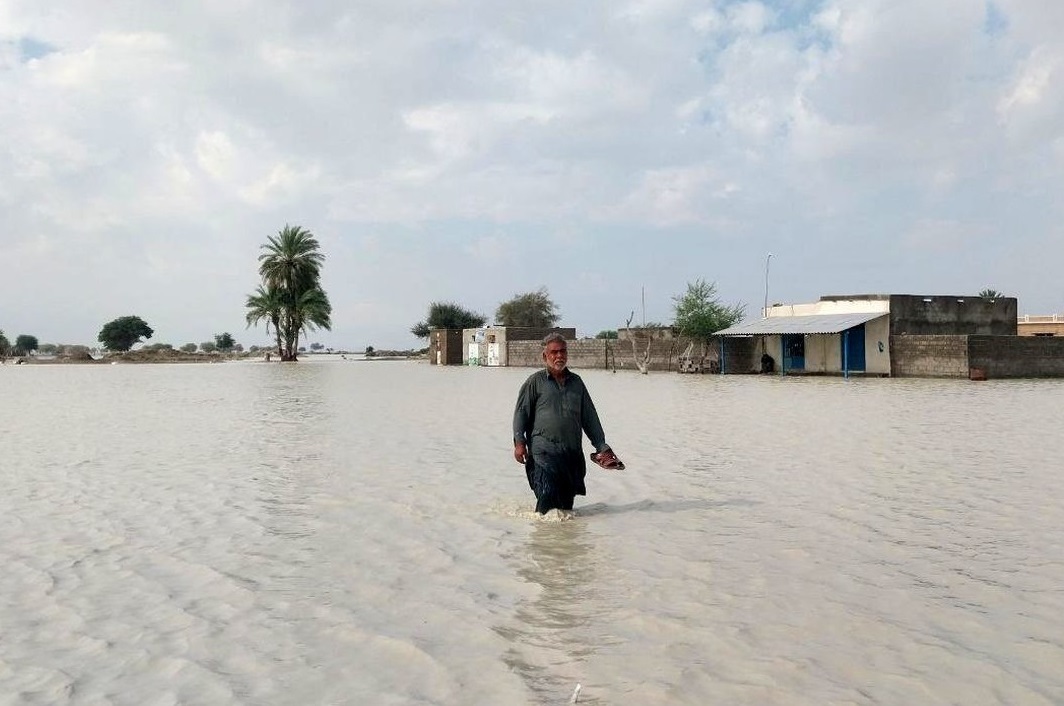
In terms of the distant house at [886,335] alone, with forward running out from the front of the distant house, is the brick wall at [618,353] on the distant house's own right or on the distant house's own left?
on the distant house's own right

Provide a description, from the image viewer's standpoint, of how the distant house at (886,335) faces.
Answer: facing the viewer and to the left of the viewer
